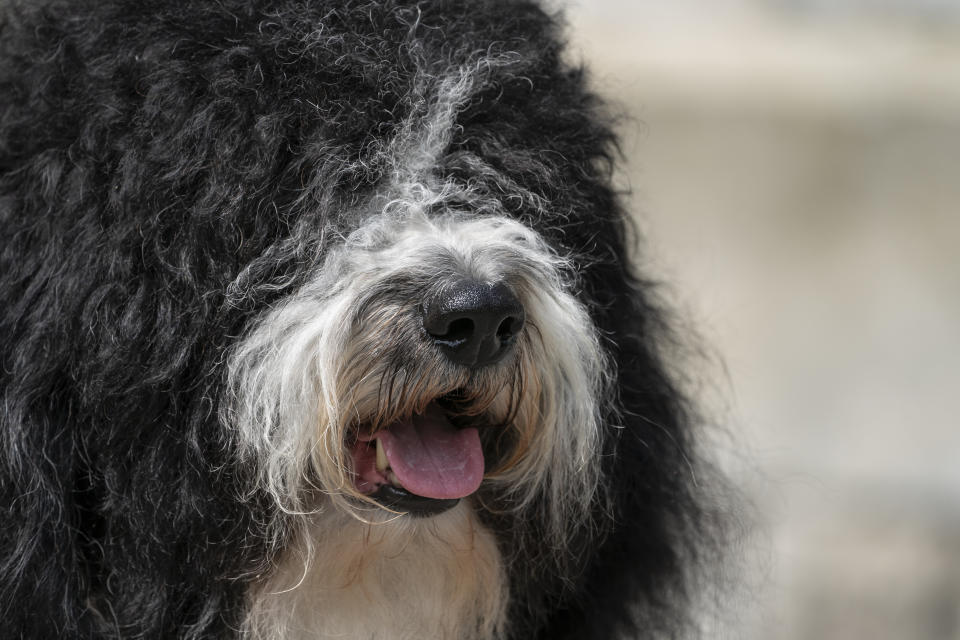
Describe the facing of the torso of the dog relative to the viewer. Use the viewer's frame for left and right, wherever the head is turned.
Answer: facing the viewer and to the right of the viewer
